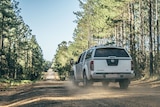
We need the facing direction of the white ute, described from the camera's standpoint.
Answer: facing away from the viewer and to the left of the viewer
